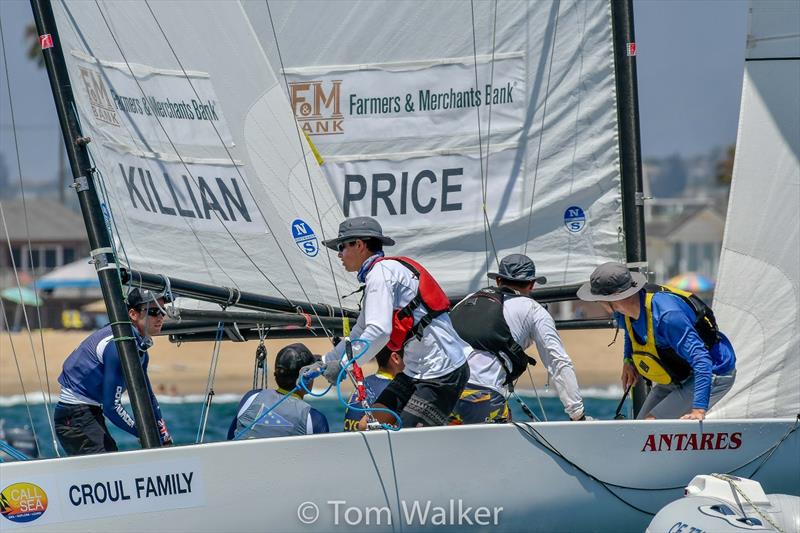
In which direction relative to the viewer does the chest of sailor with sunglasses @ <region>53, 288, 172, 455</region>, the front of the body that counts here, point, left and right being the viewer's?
facing to the right of the viewer

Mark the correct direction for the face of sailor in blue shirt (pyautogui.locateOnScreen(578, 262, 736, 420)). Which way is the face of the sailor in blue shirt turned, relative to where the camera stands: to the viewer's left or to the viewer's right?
to the viewer's left

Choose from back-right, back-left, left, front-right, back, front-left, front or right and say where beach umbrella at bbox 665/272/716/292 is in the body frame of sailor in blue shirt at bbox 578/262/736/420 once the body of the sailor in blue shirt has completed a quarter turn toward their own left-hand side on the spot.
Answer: back-left

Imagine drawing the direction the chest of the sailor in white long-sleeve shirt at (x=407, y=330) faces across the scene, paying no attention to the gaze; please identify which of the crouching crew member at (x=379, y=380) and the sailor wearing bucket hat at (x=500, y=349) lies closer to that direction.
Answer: the crouching crew member

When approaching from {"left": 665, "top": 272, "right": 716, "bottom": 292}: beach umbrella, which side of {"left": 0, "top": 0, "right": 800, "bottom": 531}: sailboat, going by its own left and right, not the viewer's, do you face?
right

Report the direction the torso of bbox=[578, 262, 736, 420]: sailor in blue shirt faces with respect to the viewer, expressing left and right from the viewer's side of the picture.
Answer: facing the viewer and to the left of the viewer

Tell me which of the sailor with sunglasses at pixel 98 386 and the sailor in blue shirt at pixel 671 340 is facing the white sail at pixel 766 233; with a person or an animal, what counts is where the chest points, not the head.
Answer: the sailor with sunglasses

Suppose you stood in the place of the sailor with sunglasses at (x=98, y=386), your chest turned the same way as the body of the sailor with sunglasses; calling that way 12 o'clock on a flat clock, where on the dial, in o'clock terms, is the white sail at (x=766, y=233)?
The white sail is roughly at 12 o'clock from the sailor with sunglasses.

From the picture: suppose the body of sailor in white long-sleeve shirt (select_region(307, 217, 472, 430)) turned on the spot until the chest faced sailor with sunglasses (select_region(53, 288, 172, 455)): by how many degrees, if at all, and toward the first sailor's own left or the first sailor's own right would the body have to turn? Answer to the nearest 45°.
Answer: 0° — they already face them

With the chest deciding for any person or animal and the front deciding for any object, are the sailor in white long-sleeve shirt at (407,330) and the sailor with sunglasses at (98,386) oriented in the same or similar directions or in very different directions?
very different directions

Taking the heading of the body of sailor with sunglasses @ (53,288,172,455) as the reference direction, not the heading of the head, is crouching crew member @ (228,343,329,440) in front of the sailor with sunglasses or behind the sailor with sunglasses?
in front

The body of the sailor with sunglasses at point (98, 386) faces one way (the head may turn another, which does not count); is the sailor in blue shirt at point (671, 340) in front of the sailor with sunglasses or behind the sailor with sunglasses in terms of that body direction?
in front

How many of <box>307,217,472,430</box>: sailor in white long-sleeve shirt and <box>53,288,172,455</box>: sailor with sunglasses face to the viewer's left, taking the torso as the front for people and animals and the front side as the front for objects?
1

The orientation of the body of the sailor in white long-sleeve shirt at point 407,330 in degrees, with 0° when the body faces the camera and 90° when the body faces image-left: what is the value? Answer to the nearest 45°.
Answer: approximately 90°
